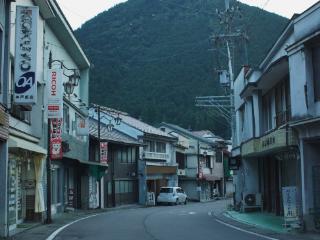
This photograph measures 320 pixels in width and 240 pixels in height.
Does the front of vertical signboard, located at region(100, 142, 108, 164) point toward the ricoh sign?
yes

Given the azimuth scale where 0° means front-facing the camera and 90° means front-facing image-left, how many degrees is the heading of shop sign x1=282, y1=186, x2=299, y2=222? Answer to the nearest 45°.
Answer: approximately 0°

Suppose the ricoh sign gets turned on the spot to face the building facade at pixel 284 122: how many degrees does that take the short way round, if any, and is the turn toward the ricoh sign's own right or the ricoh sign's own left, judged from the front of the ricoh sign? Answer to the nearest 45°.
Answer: approximately 90° to the ricoh sign's own left

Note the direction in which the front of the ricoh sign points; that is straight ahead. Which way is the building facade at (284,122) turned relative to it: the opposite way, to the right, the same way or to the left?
to the right

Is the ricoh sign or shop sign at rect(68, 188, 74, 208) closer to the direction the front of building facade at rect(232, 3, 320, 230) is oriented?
the ricoh sign

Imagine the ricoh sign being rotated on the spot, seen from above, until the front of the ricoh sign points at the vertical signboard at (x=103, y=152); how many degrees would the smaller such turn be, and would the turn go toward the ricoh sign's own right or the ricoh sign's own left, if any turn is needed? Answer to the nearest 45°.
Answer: approximately 180°
